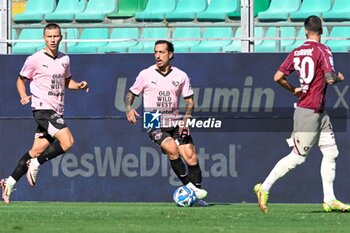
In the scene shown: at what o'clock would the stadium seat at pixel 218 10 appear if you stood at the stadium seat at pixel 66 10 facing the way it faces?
the stadium seat at pixel 218 10 is roughly at 8 o'clock from the stadium seat at pixel 66 10.

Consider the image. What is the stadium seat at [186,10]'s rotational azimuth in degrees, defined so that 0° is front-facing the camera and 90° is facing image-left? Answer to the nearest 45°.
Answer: approximately 45°

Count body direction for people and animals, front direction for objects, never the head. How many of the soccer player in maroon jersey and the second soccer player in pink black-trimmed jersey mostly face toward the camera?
1

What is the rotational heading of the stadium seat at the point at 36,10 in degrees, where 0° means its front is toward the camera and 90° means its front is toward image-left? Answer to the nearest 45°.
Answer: approximately 45°
